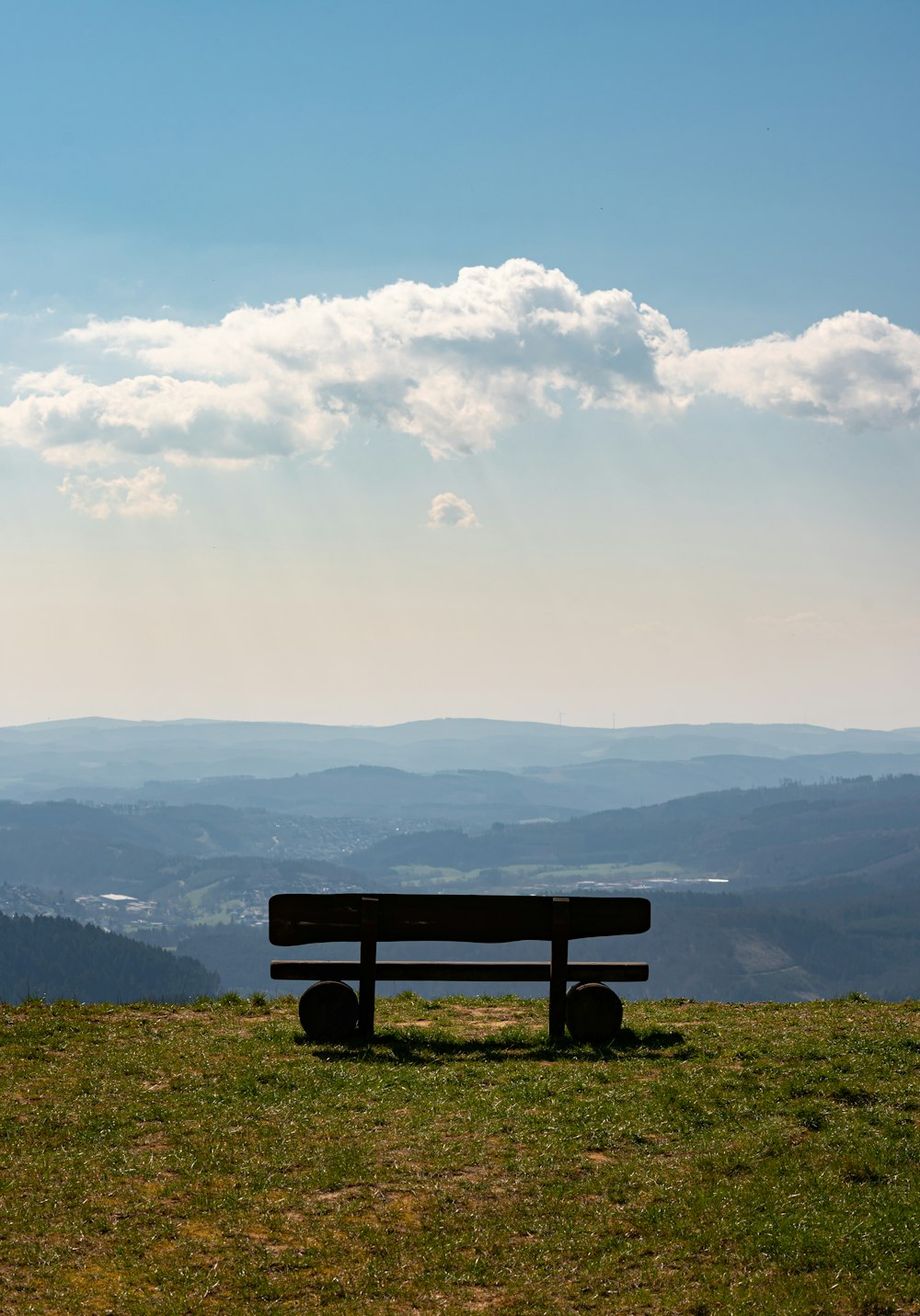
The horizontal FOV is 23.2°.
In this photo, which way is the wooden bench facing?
away from the camera
